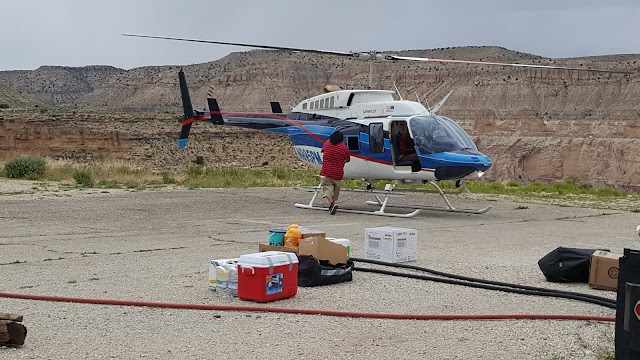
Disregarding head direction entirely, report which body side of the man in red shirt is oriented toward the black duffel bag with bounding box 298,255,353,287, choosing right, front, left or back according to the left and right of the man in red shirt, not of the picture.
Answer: back

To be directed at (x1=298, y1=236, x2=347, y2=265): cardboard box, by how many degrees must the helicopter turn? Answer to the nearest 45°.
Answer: approximately 45° to its right

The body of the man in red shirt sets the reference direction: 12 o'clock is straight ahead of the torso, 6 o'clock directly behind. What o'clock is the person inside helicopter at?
The person inside helicopter is roughly at 2 o'clock from the man in red shirt.

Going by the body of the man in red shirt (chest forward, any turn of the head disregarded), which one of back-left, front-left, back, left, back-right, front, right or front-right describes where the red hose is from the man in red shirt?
back

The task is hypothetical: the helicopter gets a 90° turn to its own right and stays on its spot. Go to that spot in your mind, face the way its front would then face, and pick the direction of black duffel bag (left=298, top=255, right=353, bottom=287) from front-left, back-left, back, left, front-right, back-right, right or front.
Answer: front-left

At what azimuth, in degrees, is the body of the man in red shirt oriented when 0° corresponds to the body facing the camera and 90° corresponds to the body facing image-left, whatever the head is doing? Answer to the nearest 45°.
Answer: approximately 180°

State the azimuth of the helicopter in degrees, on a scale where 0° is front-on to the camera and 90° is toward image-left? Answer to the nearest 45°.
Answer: approximately 315°

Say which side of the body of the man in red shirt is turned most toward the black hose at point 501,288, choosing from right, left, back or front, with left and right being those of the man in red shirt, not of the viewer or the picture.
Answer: back

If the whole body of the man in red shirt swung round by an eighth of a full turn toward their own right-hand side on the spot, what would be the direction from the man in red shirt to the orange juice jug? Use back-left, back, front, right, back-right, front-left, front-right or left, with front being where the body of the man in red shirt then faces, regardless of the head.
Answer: back-right

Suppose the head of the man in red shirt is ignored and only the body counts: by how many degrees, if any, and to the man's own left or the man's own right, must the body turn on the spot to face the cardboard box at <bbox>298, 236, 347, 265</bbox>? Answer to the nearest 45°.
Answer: approximately 180°

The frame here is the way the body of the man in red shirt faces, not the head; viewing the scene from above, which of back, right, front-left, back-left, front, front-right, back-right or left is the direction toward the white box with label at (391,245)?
back

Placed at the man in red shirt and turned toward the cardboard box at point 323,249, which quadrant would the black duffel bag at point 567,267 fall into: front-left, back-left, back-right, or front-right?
front-left
